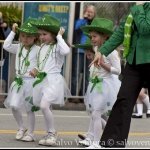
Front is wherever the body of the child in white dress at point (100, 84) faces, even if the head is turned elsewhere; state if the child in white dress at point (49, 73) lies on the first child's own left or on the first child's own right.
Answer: on the first child's own right

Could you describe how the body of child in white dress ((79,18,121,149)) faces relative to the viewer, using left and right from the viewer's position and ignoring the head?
facing the viewer and to the left of the viewer

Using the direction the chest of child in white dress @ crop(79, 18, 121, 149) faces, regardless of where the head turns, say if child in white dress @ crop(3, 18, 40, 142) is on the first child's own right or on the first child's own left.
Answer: on the first child's own right

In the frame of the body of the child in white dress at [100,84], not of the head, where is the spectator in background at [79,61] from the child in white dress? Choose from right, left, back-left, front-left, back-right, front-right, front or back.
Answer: back-right

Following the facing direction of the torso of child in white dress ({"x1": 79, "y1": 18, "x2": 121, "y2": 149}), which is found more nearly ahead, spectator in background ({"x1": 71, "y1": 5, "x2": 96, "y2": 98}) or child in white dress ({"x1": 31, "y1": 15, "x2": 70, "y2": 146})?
the child in white dress

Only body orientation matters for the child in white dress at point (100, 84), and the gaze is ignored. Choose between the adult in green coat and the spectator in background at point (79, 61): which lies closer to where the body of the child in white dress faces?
the adult in green coat

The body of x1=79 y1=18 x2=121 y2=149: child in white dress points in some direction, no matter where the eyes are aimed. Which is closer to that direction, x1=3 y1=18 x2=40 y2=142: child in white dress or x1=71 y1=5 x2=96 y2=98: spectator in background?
the child in white dress

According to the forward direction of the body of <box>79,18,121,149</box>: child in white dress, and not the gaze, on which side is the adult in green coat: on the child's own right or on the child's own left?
on the child's own left
